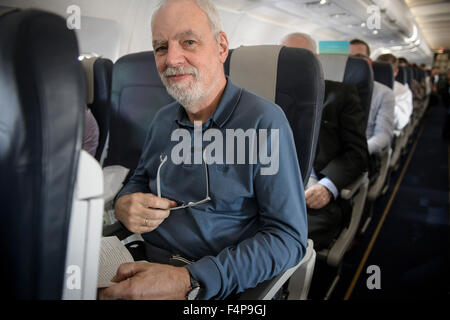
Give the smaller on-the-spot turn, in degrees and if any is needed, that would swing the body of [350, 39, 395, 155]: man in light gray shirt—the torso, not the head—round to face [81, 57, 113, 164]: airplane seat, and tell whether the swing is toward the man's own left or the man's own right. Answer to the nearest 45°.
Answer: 0° — they already face it

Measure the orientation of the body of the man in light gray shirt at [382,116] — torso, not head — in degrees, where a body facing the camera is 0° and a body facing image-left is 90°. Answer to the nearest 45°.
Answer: approximately 45°

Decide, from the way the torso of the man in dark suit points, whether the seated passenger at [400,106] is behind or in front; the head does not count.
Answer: behind

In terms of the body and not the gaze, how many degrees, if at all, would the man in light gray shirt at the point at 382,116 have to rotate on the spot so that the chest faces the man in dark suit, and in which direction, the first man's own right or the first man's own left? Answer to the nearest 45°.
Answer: approximately 45° to the first man's own left

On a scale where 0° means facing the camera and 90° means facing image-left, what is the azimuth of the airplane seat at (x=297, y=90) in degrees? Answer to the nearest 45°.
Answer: approximately 45°

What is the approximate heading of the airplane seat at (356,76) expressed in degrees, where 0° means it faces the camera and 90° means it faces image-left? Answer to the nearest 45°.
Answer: approximately 45°

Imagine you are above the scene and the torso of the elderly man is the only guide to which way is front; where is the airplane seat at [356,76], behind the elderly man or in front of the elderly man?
behind
